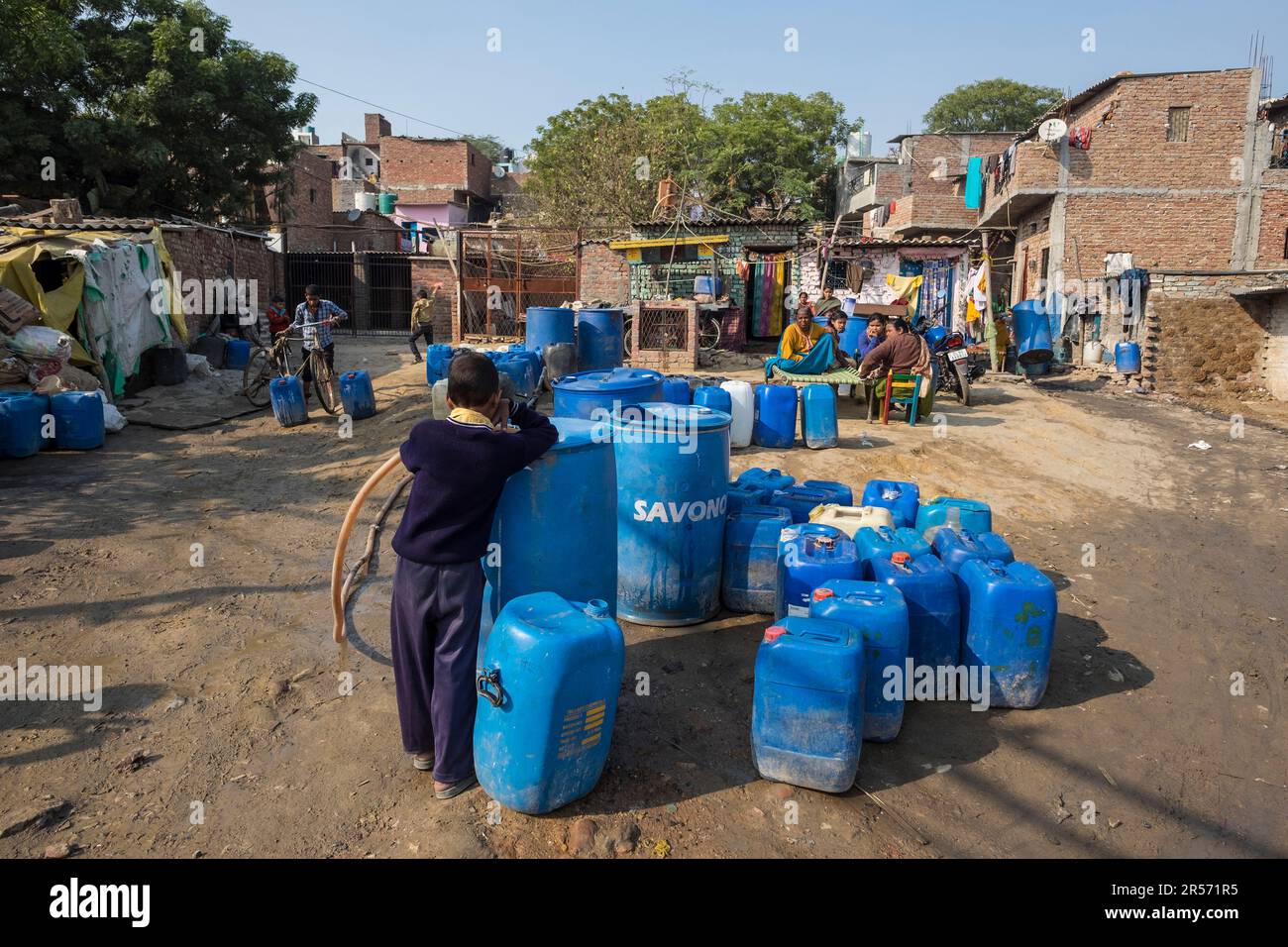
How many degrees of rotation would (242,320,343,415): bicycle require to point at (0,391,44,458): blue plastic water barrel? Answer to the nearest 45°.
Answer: approximately 90° to its right

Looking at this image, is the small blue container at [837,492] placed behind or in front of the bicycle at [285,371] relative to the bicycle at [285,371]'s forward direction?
in front

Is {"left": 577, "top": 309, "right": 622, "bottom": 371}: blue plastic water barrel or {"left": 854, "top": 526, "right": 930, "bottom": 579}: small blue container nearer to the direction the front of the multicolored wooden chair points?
the blue plastic water barrel
